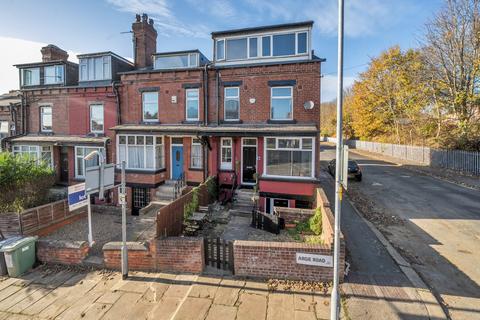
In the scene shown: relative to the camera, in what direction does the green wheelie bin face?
facing the viewer and to the left of the viewer

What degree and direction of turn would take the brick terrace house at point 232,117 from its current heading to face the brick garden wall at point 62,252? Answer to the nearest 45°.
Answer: approximately 45° to its right

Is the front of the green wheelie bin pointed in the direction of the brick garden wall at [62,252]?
no

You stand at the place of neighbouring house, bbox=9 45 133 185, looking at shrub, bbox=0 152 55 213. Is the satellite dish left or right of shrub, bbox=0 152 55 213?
left

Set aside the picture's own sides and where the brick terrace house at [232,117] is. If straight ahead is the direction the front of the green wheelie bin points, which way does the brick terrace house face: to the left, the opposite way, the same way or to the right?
the same way

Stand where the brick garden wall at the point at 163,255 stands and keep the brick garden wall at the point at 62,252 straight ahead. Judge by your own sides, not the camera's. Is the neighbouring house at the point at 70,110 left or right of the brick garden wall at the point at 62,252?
right

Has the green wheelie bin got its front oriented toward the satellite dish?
no

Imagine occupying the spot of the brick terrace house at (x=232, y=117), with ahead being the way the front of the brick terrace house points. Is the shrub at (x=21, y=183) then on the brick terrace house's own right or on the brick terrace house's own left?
on the brick terrace house's own right

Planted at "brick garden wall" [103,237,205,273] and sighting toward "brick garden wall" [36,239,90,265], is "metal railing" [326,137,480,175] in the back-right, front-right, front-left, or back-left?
back-right

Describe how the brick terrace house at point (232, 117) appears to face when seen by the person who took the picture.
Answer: facing the viewer

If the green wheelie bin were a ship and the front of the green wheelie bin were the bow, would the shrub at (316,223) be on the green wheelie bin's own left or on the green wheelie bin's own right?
on the green wheelie bin's own left

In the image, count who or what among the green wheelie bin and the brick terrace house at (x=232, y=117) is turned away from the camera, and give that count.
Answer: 0

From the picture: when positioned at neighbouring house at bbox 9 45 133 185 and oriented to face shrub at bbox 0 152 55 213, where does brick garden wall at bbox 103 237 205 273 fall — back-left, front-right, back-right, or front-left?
front-left

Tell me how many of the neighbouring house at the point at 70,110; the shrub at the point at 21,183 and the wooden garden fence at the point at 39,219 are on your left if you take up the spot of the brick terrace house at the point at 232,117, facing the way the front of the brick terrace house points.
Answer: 0

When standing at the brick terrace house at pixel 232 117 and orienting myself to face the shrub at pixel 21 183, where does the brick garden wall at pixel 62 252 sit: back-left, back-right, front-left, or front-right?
front-left

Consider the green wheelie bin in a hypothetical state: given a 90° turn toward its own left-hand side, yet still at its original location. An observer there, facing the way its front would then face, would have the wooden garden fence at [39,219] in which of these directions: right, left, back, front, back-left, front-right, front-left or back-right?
back-left
